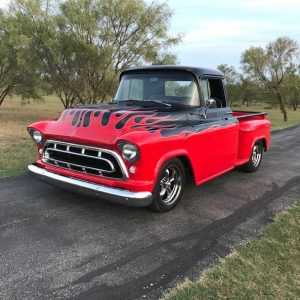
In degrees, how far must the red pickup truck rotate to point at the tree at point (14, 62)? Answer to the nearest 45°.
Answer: approximately 90° to its right

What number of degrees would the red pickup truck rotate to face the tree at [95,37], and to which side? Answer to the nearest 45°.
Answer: approximately 135° to its right

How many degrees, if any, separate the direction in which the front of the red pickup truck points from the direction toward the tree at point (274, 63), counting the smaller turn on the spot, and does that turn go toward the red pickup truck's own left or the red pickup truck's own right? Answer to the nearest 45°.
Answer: approximately 135° to the red pickup truck's own right

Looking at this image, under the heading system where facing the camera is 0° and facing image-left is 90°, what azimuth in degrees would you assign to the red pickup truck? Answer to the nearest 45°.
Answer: approximately 45°
